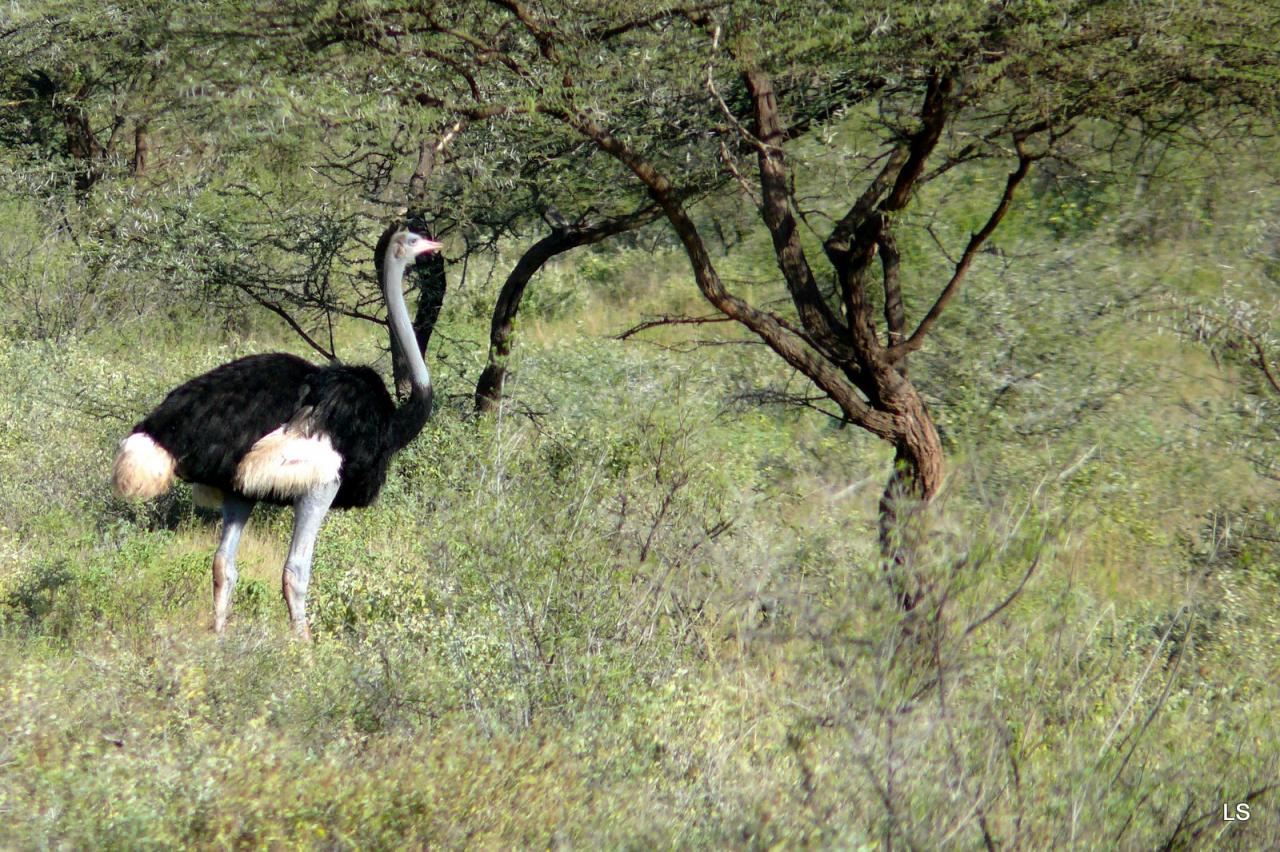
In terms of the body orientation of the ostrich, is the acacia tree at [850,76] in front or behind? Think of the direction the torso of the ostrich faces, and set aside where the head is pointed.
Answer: in front

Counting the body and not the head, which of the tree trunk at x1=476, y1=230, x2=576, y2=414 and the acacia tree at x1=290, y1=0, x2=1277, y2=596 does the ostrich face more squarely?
the acacia tree

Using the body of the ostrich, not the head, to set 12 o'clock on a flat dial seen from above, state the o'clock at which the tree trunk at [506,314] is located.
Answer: The tree trunk is roughly at 10 o'clock from the ostrich.

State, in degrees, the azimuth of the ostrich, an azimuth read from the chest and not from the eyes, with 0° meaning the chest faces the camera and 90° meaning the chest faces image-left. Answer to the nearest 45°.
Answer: approximately 270°
